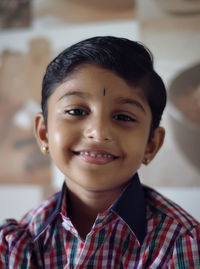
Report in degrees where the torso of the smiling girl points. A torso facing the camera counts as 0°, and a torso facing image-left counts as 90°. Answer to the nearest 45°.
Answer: approximately 0°
